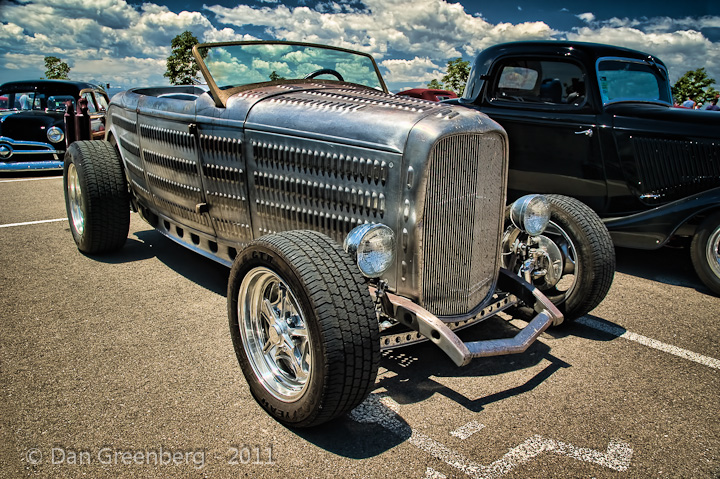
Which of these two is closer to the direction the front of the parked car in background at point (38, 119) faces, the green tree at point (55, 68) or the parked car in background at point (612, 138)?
the parked car in background

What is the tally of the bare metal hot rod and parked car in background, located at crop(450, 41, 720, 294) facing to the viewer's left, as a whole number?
0

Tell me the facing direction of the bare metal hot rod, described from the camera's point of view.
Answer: facing the viewer and to the right of the viewer

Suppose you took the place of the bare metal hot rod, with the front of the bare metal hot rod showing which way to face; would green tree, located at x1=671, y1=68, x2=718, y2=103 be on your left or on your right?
on your left

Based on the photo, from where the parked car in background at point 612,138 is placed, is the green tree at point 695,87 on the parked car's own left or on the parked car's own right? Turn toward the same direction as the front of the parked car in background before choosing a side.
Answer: on the parked car's own left

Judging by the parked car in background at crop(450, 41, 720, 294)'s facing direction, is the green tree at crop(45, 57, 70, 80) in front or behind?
behind

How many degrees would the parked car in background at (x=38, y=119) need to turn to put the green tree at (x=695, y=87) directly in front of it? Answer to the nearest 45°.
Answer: approximately 135° to its left

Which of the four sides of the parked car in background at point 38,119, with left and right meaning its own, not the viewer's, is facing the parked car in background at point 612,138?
left

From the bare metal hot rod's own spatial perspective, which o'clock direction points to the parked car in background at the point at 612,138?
The parked car in background is roughly at 9 o'clock from the bare metal hot rod.

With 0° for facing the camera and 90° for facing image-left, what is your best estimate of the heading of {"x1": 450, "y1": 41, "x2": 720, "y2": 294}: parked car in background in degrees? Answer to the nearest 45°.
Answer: approximately 315°
